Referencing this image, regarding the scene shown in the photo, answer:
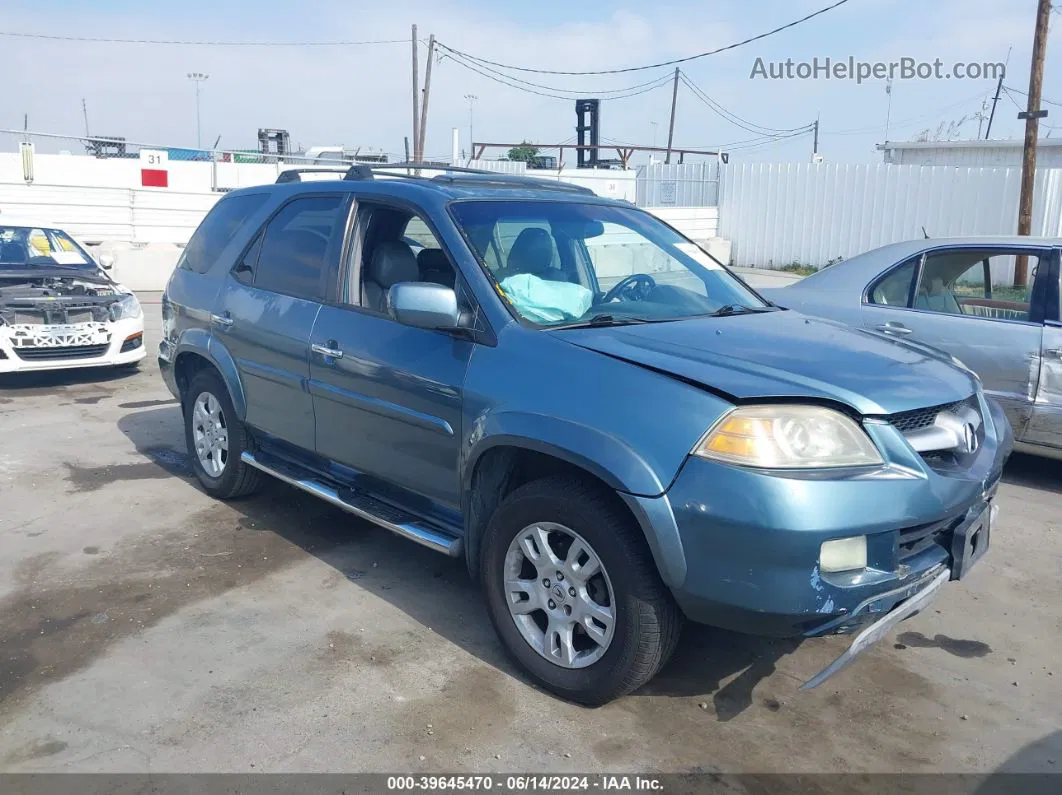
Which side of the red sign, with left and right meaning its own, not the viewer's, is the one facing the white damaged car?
front

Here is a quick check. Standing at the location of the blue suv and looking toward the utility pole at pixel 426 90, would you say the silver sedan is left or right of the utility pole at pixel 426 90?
right

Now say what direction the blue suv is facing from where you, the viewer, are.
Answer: facing the viewer and to the right of the viewer

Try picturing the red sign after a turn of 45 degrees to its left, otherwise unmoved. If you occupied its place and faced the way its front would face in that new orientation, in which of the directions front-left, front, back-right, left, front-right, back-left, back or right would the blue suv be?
front-right

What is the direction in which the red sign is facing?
toward the camera

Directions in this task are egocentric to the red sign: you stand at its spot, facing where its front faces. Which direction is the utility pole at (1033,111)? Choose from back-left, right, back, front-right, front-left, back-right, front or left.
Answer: front-left

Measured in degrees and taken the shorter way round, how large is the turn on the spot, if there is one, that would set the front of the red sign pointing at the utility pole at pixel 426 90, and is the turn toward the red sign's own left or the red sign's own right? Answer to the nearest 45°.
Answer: approximately 135° to the red sign's own left

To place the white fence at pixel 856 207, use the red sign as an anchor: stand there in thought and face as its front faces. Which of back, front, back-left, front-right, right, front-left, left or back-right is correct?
front-left

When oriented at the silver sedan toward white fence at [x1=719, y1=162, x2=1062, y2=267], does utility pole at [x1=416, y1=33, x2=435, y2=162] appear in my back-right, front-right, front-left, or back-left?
front-left

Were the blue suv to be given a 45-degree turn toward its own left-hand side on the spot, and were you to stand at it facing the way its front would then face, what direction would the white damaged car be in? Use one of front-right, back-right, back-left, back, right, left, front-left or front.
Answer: back-left
